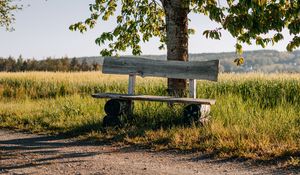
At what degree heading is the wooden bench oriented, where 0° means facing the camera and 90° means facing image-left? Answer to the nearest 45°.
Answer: approximately 45°
